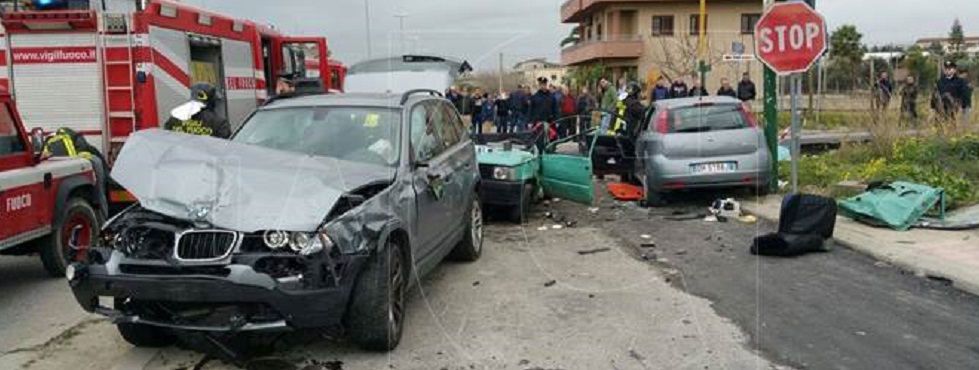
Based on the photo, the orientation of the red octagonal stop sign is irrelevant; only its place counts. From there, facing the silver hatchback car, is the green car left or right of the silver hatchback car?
left

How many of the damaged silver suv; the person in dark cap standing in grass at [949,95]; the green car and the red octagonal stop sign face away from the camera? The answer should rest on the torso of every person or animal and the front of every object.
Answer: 0

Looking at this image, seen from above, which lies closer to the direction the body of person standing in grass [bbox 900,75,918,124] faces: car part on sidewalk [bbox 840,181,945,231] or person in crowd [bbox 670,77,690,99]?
the car part on sidewalk

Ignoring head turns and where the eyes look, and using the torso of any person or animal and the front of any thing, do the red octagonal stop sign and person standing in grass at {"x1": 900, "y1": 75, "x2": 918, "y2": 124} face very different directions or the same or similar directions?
same or similar directions

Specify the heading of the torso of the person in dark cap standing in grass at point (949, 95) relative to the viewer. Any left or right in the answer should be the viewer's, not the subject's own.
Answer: facing the viewer

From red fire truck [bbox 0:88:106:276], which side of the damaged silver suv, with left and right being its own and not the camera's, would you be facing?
right

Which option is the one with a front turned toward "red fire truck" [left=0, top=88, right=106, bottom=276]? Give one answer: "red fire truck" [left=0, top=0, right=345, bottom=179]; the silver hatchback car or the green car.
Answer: the green car

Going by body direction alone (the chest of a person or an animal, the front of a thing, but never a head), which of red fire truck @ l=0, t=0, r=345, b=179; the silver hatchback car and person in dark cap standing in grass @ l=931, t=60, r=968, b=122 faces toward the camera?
the person in dark cap standing in grass

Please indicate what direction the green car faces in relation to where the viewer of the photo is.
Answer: facing the viewer and to the left of the viewer

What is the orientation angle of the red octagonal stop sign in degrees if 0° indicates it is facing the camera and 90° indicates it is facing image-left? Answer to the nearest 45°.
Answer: approximately 0°

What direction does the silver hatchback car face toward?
away from the camera

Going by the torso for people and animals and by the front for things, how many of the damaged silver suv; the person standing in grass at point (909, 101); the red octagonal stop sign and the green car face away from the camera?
0

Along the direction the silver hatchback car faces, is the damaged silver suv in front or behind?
behind

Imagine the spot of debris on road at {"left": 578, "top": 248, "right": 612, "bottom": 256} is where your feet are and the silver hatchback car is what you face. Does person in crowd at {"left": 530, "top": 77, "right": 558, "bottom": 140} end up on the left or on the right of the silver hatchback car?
left

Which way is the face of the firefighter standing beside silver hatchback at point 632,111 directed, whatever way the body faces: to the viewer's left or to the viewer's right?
to the viewer's left

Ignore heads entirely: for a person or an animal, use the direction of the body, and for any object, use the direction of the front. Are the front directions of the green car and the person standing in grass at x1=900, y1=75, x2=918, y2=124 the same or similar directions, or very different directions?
same or similar directions

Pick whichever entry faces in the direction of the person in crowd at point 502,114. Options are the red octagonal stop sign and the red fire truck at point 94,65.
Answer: the red fire truck
